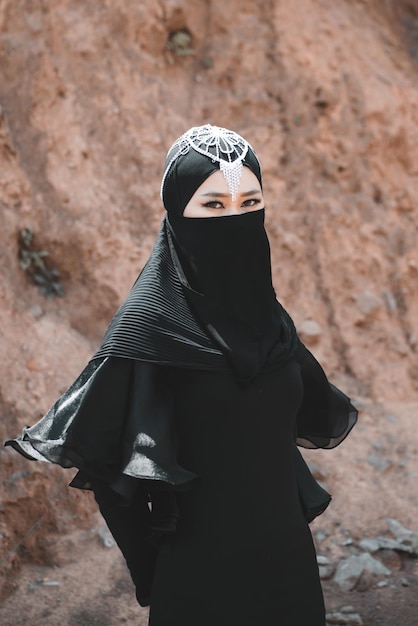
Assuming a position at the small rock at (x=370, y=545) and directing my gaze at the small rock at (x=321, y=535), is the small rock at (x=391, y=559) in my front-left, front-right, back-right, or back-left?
back-left

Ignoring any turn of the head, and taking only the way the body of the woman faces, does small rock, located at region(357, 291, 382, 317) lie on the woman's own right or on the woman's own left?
on the woman's own left

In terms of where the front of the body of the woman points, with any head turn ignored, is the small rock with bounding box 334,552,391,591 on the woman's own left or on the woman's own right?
on the woman's own left

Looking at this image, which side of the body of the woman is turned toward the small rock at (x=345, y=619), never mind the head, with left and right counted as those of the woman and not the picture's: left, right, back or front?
left

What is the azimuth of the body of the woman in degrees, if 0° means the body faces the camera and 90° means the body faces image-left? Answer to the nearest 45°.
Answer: approximately 315°

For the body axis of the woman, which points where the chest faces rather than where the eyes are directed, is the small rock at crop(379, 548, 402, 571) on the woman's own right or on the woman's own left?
on the woman's own left

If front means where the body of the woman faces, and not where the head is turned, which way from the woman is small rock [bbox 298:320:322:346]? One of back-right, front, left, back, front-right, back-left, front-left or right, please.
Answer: back-left

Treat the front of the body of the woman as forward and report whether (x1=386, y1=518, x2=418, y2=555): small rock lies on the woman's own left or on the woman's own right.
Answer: on the woman's own left
